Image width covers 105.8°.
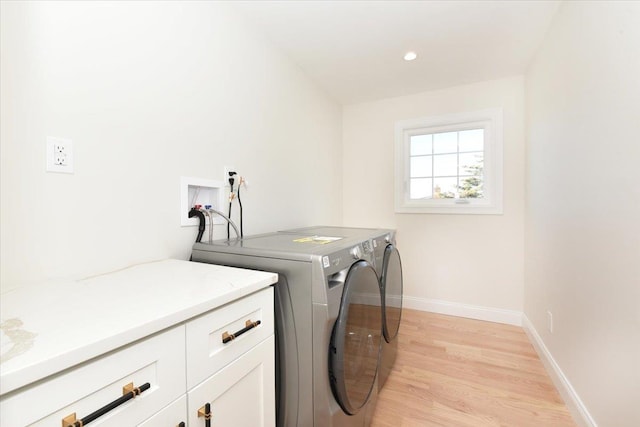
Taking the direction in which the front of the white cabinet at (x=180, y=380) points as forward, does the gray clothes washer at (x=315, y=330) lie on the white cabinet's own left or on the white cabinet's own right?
on the white cabinet's own left

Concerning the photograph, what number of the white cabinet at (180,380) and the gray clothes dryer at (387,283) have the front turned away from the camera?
0

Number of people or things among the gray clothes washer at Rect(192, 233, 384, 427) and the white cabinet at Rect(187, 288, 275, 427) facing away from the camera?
0

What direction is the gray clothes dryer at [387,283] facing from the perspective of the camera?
to the viewer's right

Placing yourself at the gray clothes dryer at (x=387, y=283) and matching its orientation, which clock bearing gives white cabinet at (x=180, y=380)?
The white cabinet is roughly at 4 o'clock from the gray clothes dryer.

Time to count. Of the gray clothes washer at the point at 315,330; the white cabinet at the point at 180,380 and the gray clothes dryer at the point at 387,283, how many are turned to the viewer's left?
0

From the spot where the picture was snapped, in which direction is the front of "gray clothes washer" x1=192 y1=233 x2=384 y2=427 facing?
facing the viewer and to the right of the viewer

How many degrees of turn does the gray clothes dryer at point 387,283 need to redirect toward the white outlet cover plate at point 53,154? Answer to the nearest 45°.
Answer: approximately 135° to its right

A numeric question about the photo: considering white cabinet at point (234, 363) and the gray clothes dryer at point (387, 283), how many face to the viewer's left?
0

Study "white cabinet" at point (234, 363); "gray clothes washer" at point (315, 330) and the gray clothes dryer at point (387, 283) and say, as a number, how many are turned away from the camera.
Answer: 0

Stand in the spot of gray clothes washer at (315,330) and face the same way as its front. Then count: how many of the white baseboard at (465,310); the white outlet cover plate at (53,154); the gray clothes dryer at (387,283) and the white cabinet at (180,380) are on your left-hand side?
2

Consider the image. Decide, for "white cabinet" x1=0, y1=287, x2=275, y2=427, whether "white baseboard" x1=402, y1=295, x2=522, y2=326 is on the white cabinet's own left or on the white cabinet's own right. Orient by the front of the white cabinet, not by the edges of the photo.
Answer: on the white cabinet's own left

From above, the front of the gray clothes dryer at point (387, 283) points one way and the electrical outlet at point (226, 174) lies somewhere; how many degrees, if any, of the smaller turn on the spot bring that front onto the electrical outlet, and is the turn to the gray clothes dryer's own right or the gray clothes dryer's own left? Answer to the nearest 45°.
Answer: approximately 180°

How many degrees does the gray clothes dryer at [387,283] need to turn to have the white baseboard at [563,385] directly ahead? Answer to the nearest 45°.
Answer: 0° — it already faces it

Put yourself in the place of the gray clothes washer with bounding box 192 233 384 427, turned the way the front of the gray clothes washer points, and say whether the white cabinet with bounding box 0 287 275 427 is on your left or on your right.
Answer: on your right

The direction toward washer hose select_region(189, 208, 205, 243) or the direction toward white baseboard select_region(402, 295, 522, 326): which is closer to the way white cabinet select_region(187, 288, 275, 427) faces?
the white baseboard
